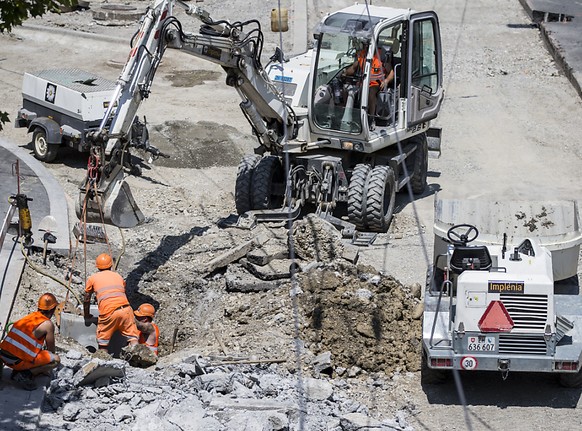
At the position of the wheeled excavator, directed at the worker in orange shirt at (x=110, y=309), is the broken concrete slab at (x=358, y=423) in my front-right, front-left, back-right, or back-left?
front-left

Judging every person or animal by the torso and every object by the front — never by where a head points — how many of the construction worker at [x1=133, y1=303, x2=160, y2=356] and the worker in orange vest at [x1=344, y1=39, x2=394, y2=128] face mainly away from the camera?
0

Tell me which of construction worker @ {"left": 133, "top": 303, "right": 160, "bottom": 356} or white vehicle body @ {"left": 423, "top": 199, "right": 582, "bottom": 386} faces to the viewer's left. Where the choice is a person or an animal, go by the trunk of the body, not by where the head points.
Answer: the construction worker

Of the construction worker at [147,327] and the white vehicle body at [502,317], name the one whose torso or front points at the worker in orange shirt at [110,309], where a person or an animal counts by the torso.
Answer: the construction worker

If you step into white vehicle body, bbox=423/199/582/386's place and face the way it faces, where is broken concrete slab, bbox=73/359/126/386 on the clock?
The broken concrete slab is roughly at 8 o'clock from the white vehicle body.

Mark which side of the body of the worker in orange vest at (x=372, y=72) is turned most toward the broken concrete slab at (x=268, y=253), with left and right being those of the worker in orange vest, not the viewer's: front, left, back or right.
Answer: front

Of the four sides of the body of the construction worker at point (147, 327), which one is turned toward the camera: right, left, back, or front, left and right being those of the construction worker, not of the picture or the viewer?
left

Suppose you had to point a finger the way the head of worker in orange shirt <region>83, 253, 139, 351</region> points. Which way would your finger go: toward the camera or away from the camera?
away from the camera

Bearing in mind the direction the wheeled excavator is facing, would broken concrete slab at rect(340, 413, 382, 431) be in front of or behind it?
in front

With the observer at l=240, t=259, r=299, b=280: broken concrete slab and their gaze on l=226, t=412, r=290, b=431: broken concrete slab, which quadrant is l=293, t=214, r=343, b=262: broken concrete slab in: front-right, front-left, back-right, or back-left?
back-left

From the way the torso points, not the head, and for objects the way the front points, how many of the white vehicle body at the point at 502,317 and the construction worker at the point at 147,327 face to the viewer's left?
1

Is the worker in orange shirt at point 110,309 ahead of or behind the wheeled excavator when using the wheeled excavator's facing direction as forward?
ahead

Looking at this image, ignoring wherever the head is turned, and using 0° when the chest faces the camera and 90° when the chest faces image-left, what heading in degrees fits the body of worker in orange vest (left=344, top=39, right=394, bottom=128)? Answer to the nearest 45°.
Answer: approximately 45°
